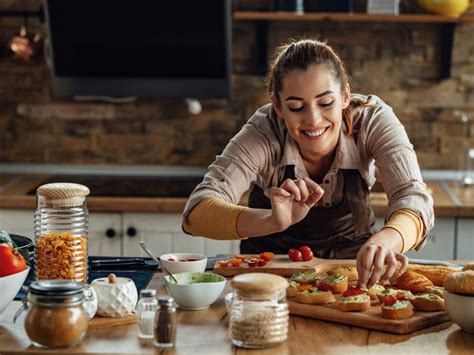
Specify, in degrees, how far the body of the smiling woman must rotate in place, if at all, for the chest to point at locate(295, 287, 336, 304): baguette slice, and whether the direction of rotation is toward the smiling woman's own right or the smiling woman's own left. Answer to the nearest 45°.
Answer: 0° — they already face it

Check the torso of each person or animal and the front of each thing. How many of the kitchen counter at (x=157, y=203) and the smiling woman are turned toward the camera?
2

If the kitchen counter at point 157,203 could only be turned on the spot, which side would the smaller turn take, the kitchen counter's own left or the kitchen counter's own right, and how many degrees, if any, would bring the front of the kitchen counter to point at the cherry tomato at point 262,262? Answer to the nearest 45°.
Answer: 0° — it already faces it

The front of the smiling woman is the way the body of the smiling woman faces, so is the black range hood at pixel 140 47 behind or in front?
behind

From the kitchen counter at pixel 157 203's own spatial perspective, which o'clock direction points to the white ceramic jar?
The white ceramic jar is roughly at 12 o'clock from the kitchen counter.

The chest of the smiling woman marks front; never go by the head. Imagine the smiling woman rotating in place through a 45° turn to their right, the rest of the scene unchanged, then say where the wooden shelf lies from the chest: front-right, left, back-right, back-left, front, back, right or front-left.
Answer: back-right

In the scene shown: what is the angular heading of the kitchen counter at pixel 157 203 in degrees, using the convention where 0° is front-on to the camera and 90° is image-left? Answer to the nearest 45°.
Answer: approximately 0°

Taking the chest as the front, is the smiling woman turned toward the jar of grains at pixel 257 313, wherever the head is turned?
yes

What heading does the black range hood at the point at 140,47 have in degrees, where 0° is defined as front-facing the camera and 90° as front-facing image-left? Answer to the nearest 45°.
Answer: approximately 0°

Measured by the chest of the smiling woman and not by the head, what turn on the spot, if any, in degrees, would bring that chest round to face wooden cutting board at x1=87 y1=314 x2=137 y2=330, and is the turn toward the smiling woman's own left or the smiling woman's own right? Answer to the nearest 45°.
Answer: approximately 45° to the smiling woman's own right
